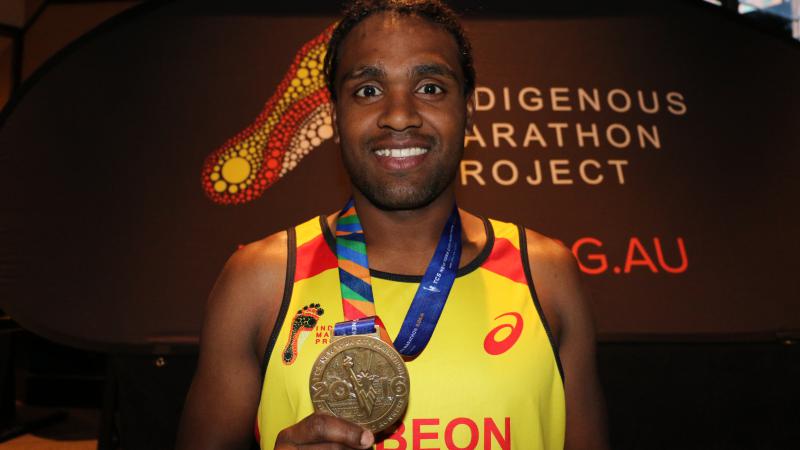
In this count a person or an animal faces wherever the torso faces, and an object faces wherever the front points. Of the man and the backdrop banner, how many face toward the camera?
2

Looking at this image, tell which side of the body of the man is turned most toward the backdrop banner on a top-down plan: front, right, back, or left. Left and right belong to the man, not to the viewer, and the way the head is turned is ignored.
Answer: back

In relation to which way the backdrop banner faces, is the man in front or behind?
in front

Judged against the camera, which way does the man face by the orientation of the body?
toward the camera

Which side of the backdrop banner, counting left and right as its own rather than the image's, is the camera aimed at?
front
